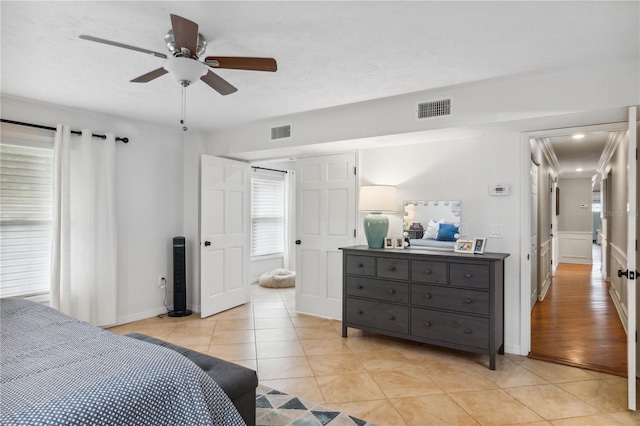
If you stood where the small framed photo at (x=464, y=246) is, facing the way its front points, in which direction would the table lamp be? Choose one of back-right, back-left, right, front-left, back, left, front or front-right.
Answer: front-right

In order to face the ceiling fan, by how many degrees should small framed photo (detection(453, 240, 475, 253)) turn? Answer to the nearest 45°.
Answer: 0° — it already faces it

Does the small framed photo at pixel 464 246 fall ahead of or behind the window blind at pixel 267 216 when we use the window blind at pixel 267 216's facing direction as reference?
ahead

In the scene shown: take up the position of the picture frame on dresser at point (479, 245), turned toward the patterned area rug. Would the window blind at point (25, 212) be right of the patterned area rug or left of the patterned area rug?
right

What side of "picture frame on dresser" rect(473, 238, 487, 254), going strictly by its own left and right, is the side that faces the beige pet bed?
right

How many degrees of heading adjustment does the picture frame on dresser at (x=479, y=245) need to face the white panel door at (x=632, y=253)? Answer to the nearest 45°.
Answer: approximately 90° to its left

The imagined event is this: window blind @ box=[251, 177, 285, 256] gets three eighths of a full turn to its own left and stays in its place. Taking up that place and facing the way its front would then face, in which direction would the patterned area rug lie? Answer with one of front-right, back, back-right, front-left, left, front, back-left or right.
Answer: back

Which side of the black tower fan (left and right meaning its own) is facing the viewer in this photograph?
front

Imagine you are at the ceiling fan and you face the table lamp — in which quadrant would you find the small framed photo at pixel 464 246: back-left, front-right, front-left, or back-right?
front-right

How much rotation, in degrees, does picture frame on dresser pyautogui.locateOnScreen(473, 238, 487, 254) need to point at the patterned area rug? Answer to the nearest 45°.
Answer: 0° — it already faces it

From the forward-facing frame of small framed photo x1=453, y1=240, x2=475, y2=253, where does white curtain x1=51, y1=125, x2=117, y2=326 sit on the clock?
The white curtain is roughly at 1 o'clock from the small framed photo.

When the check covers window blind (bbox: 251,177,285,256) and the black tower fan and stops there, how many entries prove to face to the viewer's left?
0

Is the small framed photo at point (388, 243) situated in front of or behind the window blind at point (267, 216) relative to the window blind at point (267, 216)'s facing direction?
in front

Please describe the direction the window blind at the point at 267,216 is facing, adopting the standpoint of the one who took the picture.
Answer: facing the viewer and to the right of the viewer
